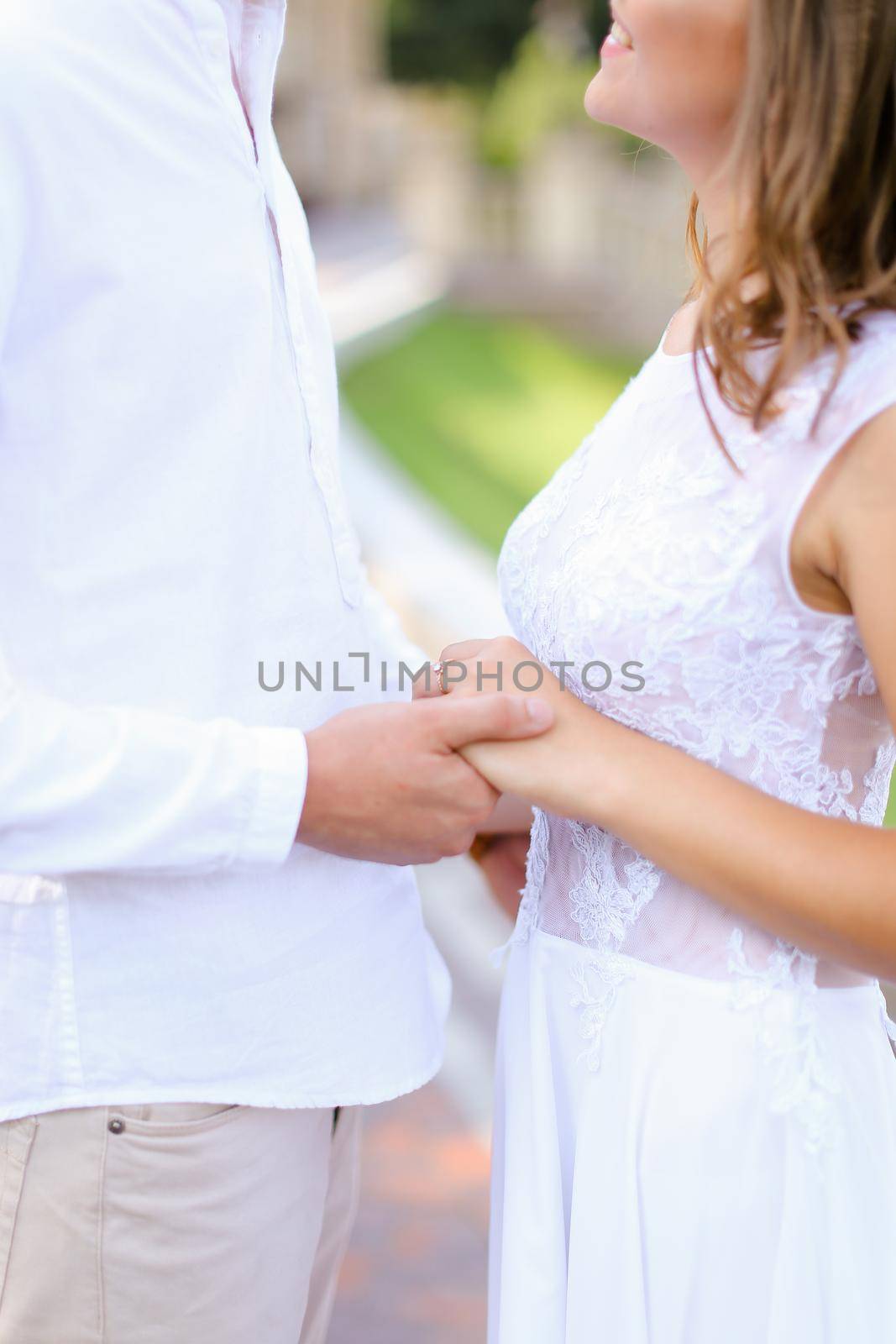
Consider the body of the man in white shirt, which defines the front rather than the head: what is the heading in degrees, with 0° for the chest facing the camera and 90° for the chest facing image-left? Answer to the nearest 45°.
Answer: approximately 270°

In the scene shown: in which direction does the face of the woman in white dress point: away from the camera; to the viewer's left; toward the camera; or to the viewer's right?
to the viewer's left
